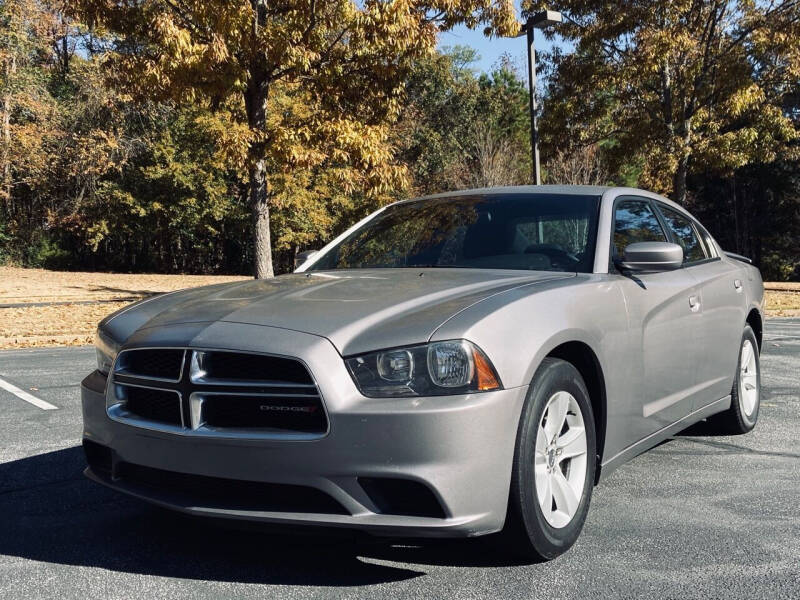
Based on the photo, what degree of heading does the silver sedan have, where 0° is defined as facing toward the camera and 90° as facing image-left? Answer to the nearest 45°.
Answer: approximately 45°

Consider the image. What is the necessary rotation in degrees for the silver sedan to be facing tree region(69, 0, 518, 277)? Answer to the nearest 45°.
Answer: approximately 135° to its right

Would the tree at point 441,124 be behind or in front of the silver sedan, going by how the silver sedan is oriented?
behind

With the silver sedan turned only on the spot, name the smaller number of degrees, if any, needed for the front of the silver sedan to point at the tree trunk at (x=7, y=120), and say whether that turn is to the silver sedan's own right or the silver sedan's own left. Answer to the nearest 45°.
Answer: approximately 90° to the silver sedan's own right

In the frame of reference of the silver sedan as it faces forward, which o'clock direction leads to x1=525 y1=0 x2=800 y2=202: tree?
The tree is roughly at 5 o'clock from the silver sedan.

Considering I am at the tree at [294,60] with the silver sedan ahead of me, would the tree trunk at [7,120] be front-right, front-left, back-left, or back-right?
back-right
